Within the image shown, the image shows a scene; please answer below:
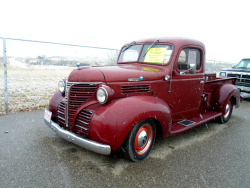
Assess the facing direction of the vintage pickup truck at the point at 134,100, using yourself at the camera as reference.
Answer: facing the viewer and to the left of the viewer
